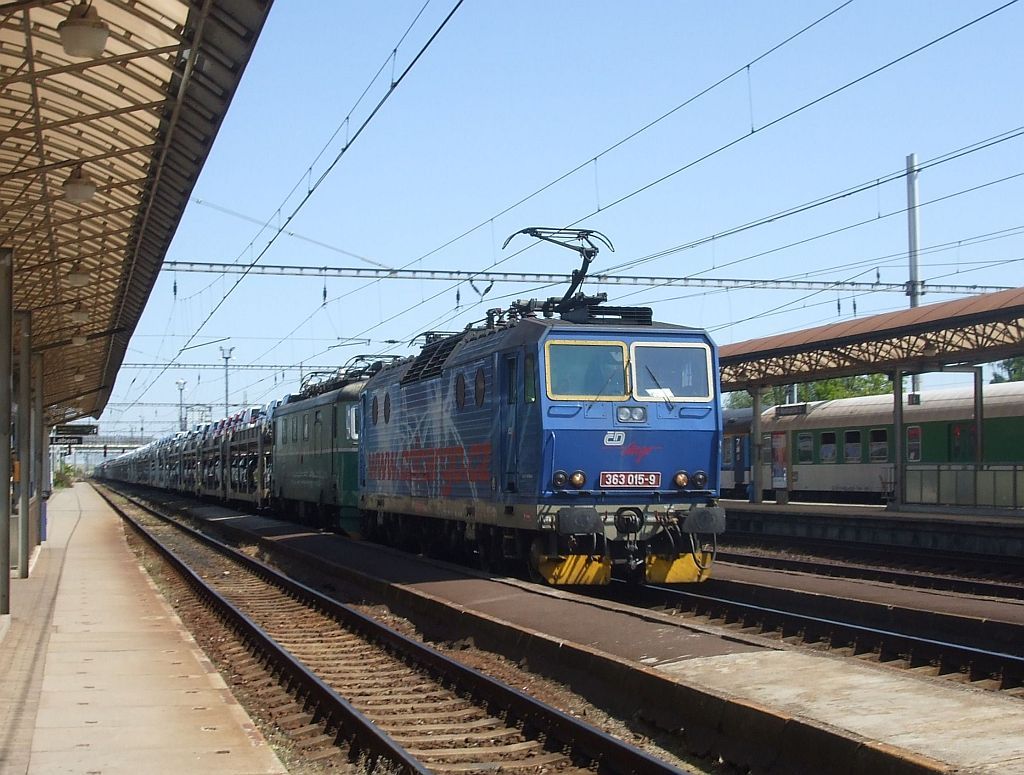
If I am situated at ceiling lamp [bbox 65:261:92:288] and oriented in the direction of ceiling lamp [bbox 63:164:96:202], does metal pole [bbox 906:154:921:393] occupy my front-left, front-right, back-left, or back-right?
back-left

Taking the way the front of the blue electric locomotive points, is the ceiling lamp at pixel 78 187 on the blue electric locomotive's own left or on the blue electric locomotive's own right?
on the blue electric locomotive's own right

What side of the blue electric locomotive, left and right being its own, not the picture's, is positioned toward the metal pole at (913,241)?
left

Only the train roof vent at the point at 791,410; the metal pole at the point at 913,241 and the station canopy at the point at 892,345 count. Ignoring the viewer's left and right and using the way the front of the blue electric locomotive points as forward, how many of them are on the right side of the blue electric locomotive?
0
